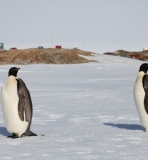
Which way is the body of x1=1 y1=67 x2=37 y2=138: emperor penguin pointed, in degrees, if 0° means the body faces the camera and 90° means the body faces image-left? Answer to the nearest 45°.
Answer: approximately 45°

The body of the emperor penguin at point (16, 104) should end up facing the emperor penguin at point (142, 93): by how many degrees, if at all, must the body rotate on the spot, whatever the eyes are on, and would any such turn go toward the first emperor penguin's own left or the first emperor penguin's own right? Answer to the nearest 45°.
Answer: approximately 135° to the first emperor penguin's own left

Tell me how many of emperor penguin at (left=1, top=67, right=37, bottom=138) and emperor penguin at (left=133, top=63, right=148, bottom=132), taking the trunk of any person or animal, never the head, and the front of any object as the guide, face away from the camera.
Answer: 0
